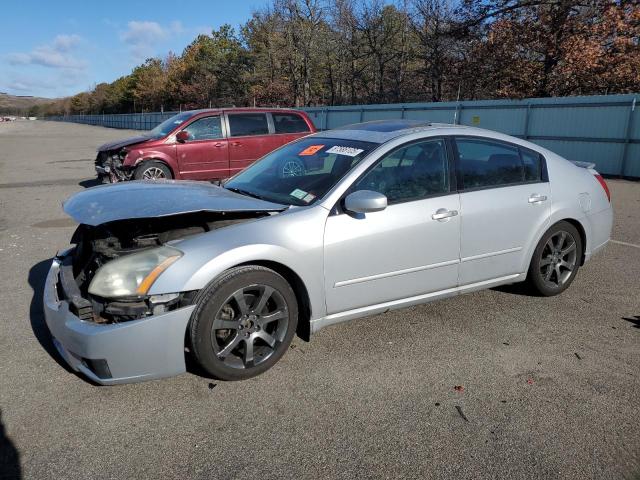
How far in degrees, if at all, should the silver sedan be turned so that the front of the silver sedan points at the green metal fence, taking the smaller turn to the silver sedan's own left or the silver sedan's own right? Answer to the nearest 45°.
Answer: approximately 180°

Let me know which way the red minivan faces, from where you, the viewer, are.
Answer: facing to the left of the viewer

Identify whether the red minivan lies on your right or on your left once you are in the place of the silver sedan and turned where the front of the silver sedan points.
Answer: on your right

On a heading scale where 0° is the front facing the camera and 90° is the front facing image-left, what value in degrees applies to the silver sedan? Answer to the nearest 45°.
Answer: approximately 45°

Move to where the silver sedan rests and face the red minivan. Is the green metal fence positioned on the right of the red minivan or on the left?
right

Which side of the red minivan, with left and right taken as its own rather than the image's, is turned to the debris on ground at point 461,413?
left

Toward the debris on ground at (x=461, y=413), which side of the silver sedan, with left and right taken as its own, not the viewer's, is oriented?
left

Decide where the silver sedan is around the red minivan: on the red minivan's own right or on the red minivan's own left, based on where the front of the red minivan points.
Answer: on the red minivan's own left

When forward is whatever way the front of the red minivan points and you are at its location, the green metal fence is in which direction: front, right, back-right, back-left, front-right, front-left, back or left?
back

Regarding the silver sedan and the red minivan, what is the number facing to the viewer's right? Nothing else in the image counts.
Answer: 0
